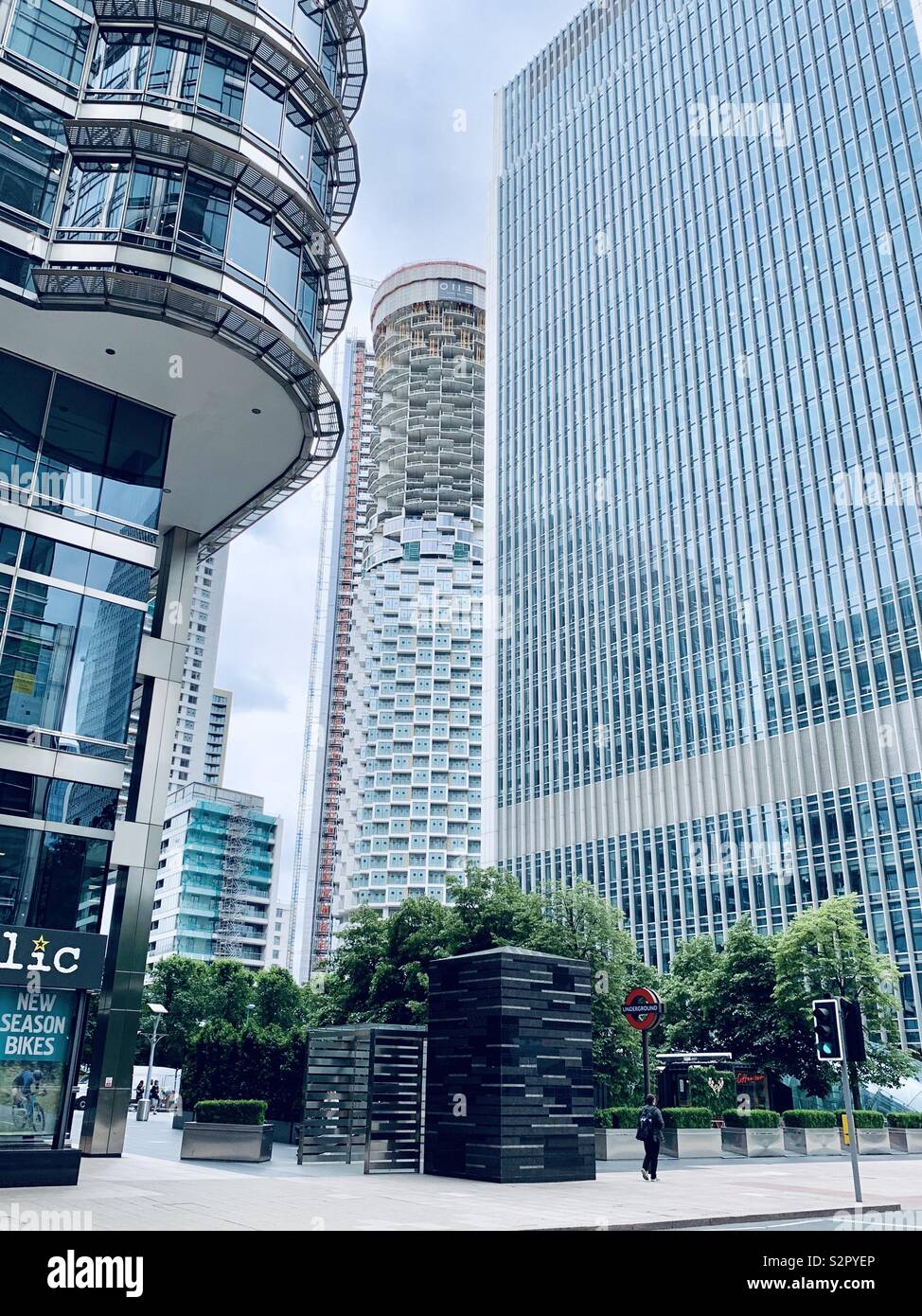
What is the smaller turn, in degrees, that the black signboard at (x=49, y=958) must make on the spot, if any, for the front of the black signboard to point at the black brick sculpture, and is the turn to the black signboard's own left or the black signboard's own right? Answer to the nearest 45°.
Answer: approximately 90° to the black signboard's own left

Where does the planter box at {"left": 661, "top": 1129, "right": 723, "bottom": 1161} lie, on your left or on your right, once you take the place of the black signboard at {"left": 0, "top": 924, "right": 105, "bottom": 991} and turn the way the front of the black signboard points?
on your left

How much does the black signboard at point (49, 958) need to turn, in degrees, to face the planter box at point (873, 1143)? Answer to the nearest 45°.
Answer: approximately 90° to its left

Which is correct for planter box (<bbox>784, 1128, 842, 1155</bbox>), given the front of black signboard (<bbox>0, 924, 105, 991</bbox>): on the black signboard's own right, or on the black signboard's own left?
on the black signboard's own left

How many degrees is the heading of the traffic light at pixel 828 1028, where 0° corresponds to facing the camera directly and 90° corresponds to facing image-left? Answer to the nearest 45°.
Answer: approximately 45°

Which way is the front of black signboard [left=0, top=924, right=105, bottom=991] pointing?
toward the camera

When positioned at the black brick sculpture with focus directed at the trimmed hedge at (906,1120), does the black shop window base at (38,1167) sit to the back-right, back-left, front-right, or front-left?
back-left

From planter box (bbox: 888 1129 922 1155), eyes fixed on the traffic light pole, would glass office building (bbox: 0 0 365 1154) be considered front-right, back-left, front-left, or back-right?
front-right

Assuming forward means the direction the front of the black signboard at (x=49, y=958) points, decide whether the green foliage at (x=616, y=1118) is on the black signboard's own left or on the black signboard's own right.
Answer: on the black signboard's own left

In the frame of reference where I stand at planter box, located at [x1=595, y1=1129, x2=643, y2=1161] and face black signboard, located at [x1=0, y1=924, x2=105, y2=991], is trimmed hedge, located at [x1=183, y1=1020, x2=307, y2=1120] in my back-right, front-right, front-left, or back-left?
front-right

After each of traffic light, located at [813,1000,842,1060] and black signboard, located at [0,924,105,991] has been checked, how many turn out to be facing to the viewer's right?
0
